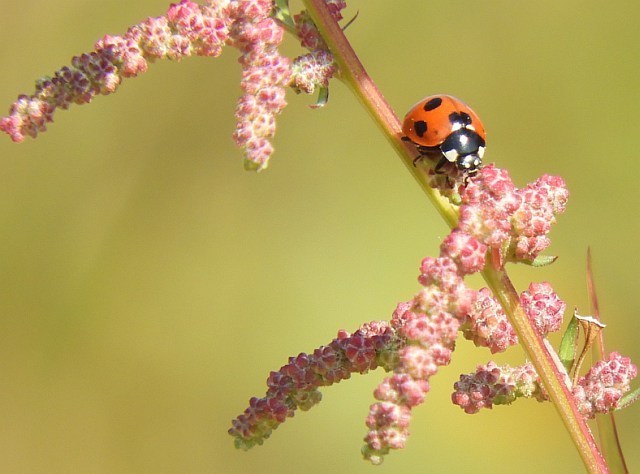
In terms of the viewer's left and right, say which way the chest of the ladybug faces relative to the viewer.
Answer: facing the viewer and to the right of the viewer

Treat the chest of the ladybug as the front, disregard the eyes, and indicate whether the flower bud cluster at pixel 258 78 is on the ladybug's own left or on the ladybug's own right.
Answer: on the ladybug's own right

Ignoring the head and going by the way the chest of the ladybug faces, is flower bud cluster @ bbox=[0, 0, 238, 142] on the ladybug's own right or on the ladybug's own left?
on the ladybug's own right
